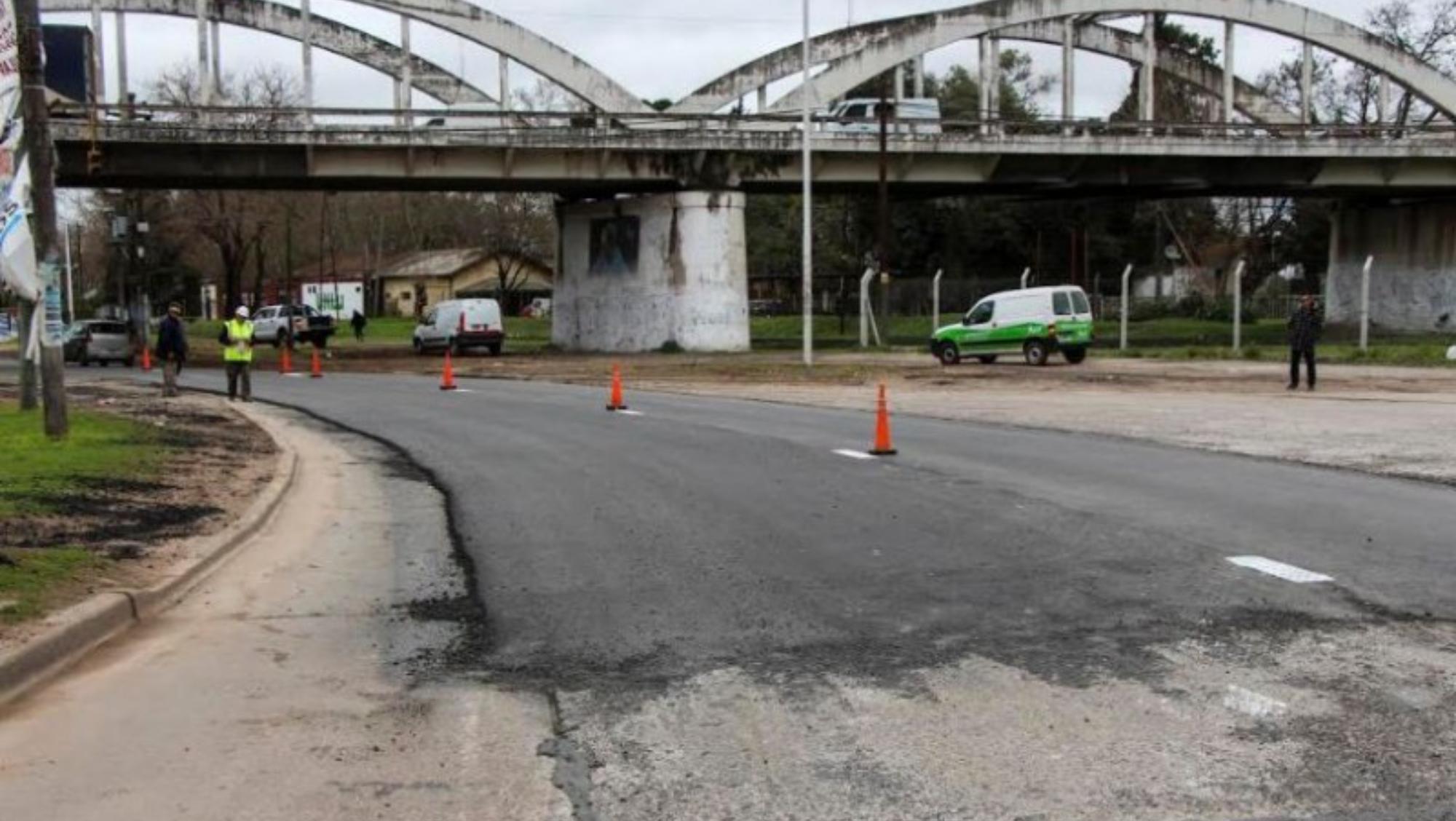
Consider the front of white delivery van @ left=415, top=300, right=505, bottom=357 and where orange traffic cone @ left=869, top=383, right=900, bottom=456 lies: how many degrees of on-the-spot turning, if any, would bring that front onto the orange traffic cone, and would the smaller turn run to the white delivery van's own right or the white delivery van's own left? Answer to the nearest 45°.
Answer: approximately 135° to the white delivery van's own left

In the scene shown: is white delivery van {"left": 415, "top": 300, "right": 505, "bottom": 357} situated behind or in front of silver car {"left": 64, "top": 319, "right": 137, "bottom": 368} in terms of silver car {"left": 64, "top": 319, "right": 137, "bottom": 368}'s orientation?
behind

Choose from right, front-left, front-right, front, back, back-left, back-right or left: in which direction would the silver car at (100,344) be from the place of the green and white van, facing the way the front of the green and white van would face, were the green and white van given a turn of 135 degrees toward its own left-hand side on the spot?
right

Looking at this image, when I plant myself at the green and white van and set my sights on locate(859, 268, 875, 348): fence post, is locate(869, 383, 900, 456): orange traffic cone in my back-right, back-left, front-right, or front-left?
back-left

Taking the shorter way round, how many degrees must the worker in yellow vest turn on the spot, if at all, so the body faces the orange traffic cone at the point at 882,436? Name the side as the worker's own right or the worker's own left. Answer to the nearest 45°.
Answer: approximately 45° to the worker's own left

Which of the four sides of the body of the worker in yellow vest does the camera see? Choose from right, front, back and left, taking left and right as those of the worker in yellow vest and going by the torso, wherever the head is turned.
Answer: front

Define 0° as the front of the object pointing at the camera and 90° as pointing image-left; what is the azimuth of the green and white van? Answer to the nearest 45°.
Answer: approximately 135°

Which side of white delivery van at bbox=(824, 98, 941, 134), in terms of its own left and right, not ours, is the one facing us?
left

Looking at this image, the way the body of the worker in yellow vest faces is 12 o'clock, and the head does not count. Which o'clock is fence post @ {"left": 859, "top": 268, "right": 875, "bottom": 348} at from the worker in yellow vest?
The fence post is roughly at 8 o'clock from the worker in yellow vest.

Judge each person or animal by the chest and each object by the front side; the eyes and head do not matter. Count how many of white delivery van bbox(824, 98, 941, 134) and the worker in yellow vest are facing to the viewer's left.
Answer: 1
